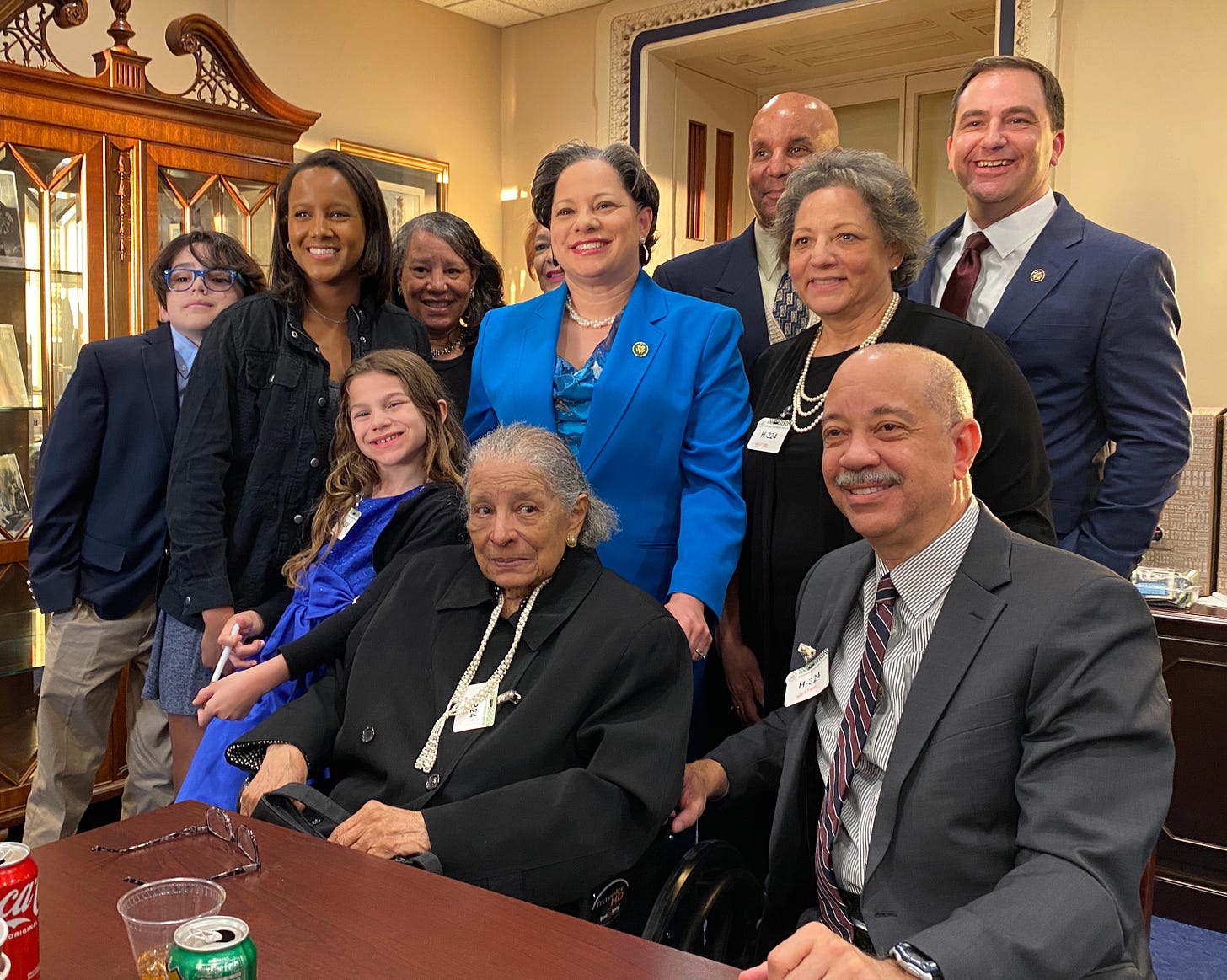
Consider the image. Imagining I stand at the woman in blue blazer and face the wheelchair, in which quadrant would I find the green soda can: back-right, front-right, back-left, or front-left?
front-right

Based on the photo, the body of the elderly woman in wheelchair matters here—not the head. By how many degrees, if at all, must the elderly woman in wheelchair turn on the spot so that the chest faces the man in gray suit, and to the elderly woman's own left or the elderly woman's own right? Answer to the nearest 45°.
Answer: approximately 90° to the elderly woman's own left

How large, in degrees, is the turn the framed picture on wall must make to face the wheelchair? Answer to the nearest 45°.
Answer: approximately 45° to its right

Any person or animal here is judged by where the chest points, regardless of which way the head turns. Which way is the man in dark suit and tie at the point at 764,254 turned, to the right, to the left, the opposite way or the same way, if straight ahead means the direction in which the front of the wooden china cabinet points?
to the right

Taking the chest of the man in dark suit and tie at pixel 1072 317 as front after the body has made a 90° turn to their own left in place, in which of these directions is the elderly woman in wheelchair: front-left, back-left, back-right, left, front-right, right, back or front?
right

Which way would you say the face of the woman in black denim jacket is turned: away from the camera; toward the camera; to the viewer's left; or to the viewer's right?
toward the camera

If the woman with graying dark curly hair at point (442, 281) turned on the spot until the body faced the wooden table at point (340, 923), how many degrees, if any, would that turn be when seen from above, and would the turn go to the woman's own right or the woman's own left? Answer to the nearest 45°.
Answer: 0° — they already face it

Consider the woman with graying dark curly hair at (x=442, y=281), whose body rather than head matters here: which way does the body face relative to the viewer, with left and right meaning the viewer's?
facing the viewer

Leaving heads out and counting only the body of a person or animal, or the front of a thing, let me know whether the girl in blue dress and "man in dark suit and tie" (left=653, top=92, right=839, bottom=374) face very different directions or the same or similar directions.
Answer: same or similar directions

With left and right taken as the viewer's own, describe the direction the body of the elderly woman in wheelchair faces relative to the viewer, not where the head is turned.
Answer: facing the viewer and to the left of the viewer

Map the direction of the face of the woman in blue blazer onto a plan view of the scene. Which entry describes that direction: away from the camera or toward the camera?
toward the camera

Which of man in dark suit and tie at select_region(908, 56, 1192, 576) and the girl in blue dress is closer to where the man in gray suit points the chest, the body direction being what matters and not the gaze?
the girl in blue dress

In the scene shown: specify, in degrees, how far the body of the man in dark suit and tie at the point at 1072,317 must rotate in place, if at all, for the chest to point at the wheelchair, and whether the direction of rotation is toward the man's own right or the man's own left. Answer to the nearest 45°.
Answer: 0° — they already face it

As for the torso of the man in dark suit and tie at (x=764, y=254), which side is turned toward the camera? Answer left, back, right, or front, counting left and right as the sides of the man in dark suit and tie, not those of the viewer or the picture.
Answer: front

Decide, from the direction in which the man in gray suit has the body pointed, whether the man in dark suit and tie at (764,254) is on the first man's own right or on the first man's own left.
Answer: on the first man's own right

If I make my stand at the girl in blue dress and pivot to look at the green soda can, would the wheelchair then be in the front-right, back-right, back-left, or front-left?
front-left

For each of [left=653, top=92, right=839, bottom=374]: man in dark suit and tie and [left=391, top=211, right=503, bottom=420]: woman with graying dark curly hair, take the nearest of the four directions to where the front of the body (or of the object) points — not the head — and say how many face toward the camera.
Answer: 2

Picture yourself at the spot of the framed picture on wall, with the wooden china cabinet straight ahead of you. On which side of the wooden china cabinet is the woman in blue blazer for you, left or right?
left
